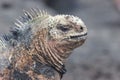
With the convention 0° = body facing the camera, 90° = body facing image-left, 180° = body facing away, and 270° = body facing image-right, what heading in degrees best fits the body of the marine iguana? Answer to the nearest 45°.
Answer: approximately 270°
